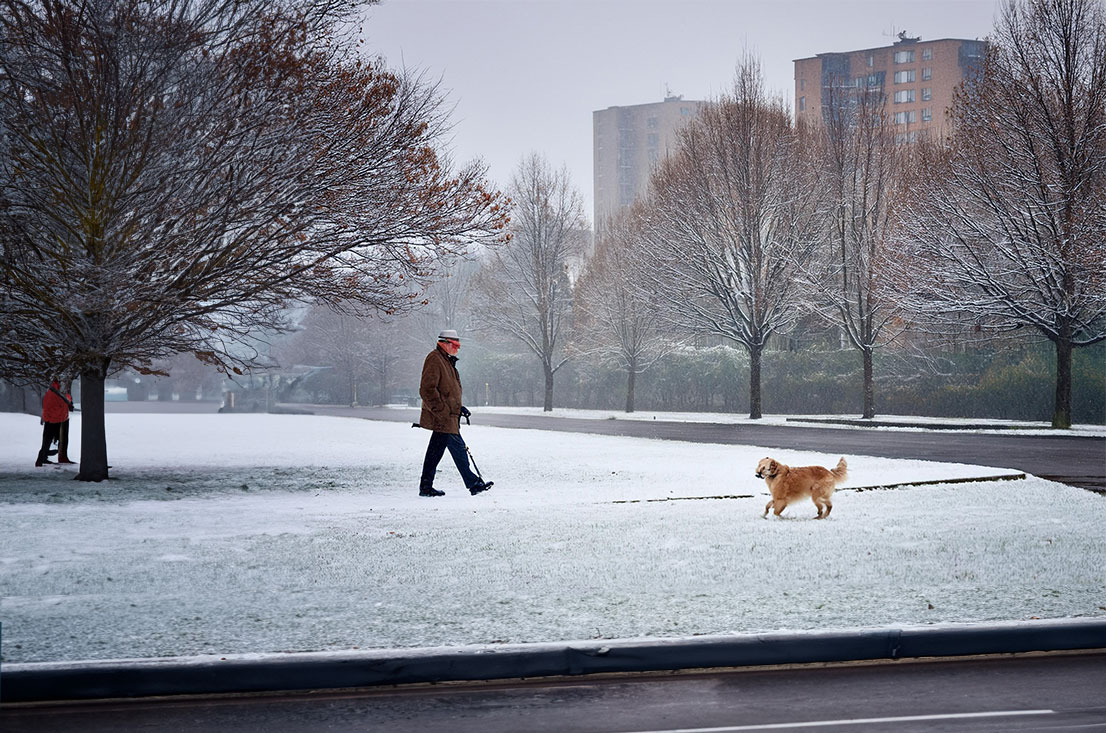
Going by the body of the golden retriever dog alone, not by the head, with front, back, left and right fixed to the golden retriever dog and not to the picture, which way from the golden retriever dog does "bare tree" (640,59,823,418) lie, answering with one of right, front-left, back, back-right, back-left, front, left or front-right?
right

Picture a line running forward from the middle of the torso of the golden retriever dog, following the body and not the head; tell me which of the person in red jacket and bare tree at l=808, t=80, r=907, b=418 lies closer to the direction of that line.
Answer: the person in red jacket

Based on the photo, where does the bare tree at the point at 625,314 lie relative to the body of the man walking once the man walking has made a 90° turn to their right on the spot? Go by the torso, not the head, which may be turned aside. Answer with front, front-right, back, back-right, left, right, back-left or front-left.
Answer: back

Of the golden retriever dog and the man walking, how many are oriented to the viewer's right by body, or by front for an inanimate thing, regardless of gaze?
1

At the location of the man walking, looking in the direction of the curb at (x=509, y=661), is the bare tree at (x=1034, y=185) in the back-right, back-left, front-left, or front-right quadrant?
back-left

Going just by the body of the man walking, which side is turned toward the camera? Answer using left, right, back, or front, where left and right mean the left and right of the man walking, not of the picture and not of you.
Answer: right

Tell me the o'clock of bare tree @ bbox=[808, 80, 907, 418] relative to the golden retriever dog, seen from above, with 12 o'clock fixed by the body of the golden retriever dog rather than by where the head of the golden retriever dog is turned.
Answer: The bare tree is roughly at 3 o'clock from the golden retriever dog.

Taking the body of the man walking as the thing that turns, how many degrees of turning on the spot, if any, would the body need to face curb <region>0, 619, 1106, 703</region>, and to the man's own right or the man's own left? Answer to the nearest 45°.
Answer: approximately 90° to the man's own right

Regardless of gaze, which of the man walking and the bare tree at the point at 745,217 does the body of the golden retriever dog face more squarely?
the man walking

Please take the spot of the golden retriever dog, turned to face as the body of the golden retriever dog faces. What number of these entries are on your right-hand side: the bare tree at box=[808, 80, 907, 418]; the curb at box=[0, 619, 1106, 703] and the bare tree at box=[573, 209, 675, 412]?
2

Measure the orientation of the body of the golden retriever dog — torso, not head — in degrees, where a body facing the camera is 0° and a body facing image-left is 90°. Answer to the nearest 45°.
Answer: approximately 90°

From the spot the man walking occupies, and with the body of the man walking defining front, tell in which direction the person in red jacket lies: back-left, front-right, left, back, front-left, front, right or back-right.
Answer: back-left
